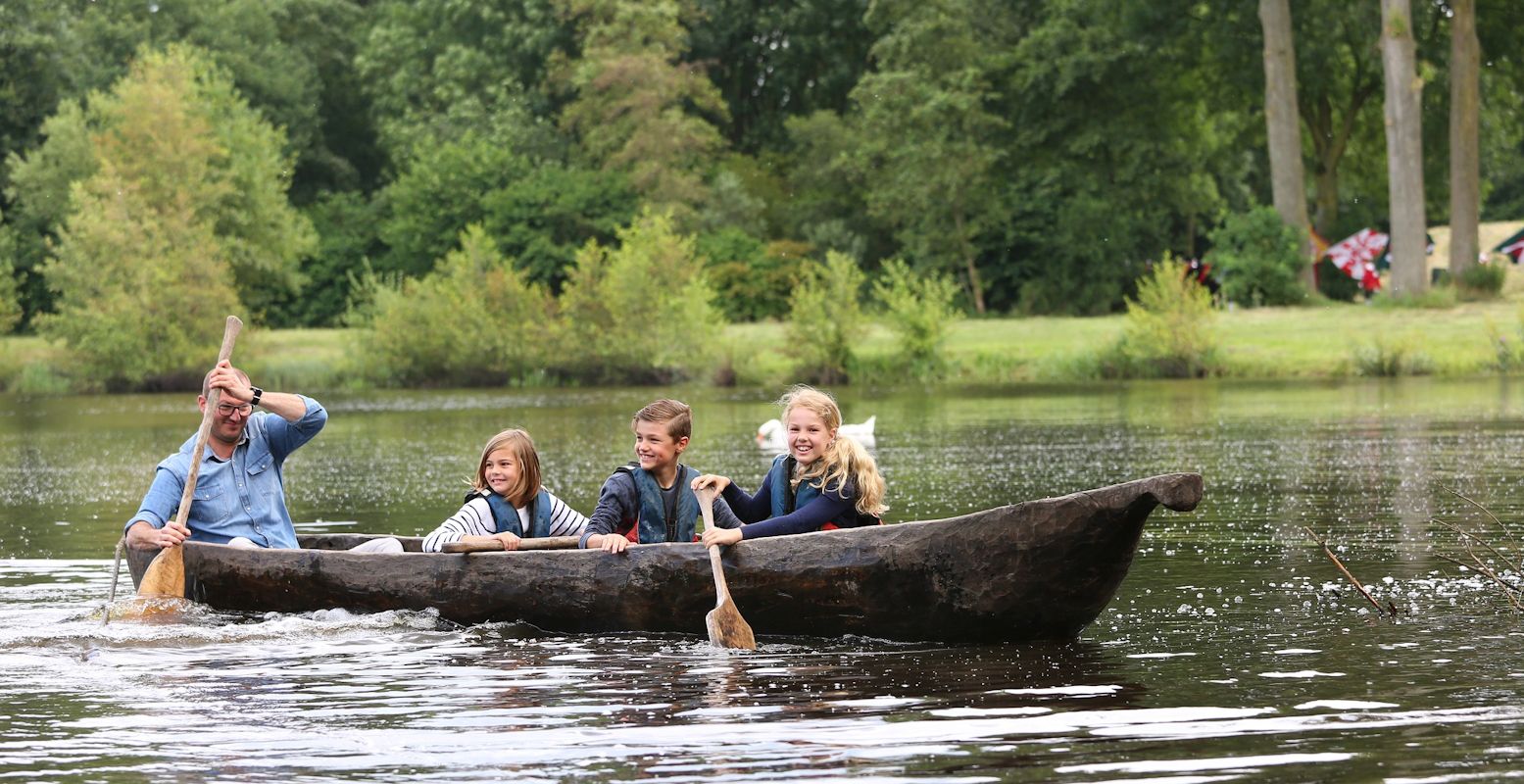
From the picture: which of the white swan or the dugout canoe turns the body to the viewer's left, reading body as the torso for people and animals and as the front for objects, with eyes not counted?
the white swan

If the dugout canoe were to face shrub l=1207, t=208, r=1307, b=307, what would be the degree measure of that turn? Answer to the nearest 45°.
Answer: approximately 90° to its left

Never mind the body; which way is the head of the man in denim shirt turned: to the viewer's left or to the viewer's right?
to the viewer's right

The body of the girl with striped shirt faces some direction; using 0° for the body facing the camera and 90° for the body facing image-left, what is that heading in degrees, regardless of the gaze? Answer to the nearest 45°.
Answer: approximately 0°

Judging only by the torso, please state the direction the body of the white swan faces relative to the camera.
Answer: to the viewer's left

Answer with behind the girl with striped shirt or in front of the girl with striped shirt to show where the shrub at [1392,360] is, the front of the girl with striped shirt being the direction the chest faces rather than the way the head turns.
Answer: behind

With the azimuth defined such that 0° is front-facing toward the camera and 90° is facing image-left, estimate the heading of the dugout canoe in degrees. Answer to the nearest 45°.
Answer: approximately 270°

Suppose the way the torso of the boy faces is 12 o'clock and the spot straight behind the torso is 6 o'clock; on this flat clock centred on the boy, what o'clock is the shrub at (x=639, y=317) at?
The shrub is roughly at 6 o'clock from the boy.

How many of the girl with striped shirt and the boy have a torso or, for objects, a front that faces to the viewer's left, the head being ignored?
0

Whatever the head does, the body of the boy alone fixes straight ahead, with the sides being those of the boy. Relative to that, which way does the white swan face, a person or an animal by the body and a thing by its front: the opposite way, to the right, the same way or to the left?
to the right

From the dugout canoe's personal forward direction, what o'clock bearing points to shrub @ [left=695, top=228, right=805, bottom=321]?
The shrub is roughly at 9 o'clock from the dugout canoe.

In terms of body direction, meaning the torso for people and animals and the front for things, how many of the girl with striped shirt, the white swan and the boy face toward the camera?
2

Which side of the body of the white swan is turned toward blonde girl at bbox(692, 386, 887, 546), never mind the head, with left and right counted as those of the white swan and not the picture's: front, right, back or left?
left
